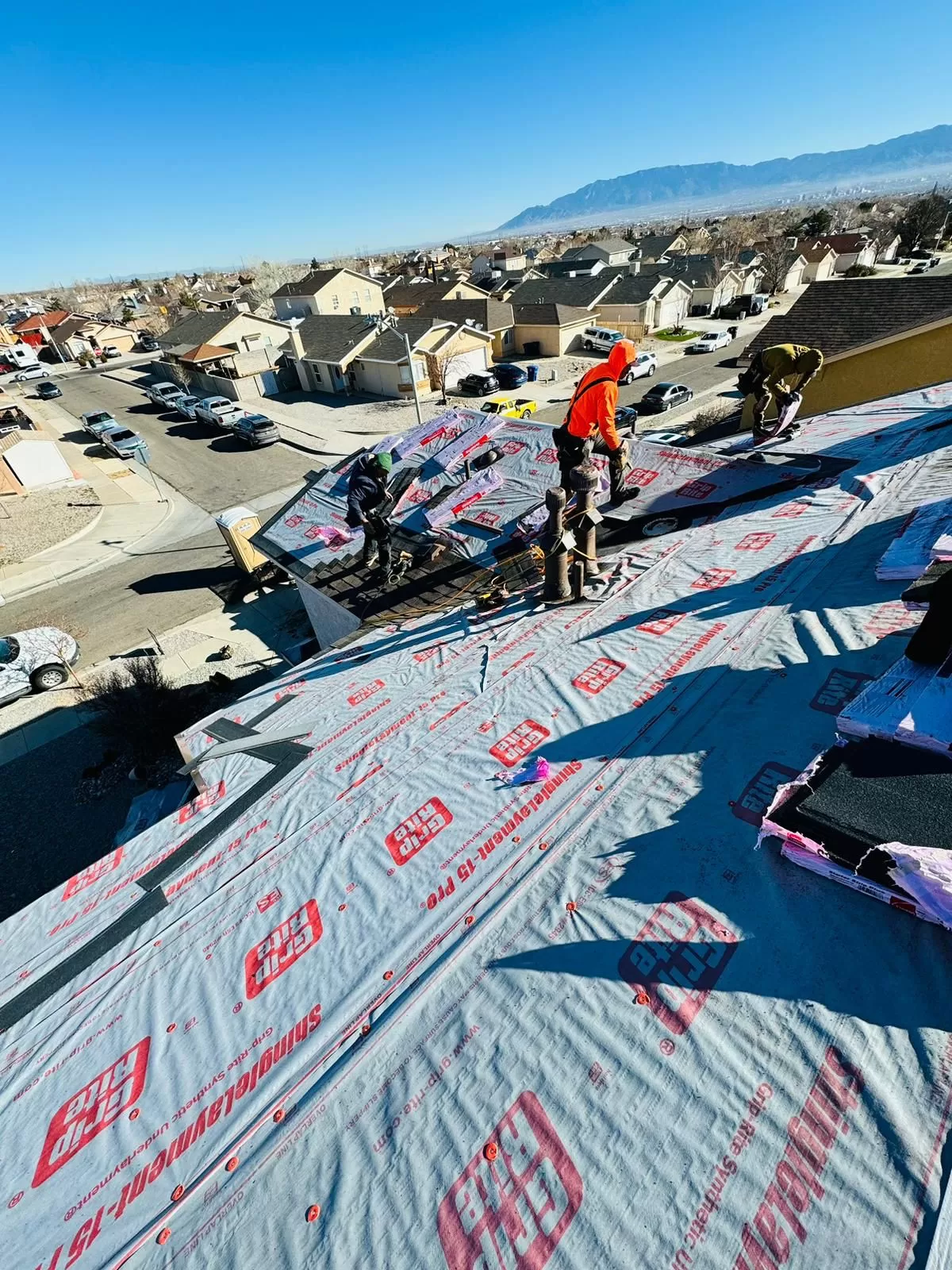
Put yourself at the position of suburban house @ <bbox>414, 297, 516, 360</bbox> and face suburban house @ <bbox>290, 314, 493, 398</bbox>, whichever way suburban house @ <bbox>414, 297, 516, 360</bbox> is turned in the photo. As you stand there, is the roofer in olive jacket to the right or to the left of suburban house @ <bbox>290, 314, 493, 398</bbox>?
left

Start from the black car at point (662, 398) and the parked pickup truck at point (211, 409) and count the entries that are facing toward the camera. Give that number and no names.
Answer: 0

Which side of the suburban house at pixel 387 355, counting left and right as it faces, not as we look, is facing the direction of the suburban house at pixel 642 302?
left

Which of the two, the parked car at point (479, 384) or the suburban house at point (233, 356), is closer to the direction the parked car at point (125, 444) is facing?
the parked car

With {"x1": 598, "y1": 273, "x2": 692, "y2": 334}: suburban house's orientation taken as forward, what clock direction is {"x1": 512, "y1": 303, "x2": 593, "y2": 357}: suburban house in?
{"x1": 512, "y1": 303, "x2": 593, "y2": 357}: suburban house is roughly at 3 o'clock from {"x1": 598, "y1": 273, "x2": 692, "y2": 334}: suburban house.

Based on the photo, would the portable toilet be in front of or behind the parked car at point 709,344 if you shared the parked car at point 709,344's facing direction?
in front

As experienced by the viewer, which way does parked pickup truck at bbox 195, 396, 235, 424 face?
facing away from the viewer and to the left of the viewer

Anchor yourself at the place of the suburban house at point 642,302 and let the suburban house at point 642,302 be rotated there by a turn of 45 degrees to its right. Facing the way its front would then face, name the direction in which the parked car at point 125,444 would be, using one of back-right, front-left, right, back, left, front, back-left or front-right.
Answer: front-right

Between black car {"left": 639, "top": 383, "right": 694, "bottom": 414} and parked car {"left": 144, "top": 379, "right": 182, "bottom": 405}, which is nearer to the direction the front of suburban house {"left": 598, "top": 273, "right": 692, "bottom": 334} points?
the black car

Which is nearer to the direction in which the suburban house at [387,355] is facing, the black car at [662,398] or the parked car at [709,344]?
the black car
